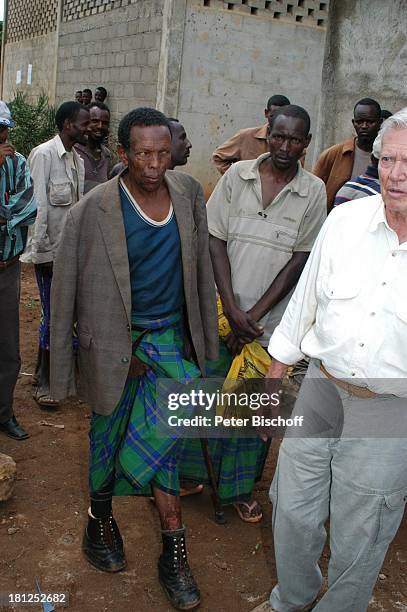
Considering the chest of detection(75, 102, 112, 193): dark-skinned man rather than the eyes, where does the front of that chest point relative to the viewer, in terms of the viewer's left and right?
facing the viewer

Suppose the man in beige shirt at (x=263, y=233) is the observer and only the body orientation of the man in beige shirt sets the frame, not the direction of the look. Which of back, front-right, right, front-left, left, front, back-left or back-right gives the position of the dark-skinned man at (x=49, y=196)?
back-right

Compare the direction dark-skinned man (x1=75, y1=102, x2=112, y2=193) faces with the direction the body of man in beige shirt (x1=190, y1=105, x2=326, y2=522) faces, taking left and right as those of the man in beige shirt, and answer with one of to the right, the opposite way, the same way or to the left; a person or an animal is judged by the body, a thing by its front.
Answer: the same way

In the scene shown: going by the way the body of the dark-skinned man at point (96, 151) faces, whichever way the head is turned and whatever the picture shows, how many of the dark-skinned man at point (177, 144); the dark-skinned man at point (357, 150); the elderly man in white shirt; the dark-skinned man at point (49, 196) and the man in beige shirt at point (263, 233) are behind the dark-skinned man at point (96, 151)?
0

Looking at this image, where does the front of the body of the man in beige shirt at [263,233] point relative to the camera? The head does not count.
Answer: toward the camera

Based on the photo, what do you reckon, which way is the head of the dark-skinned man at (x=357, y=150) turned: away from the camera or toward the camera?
toward the camera
